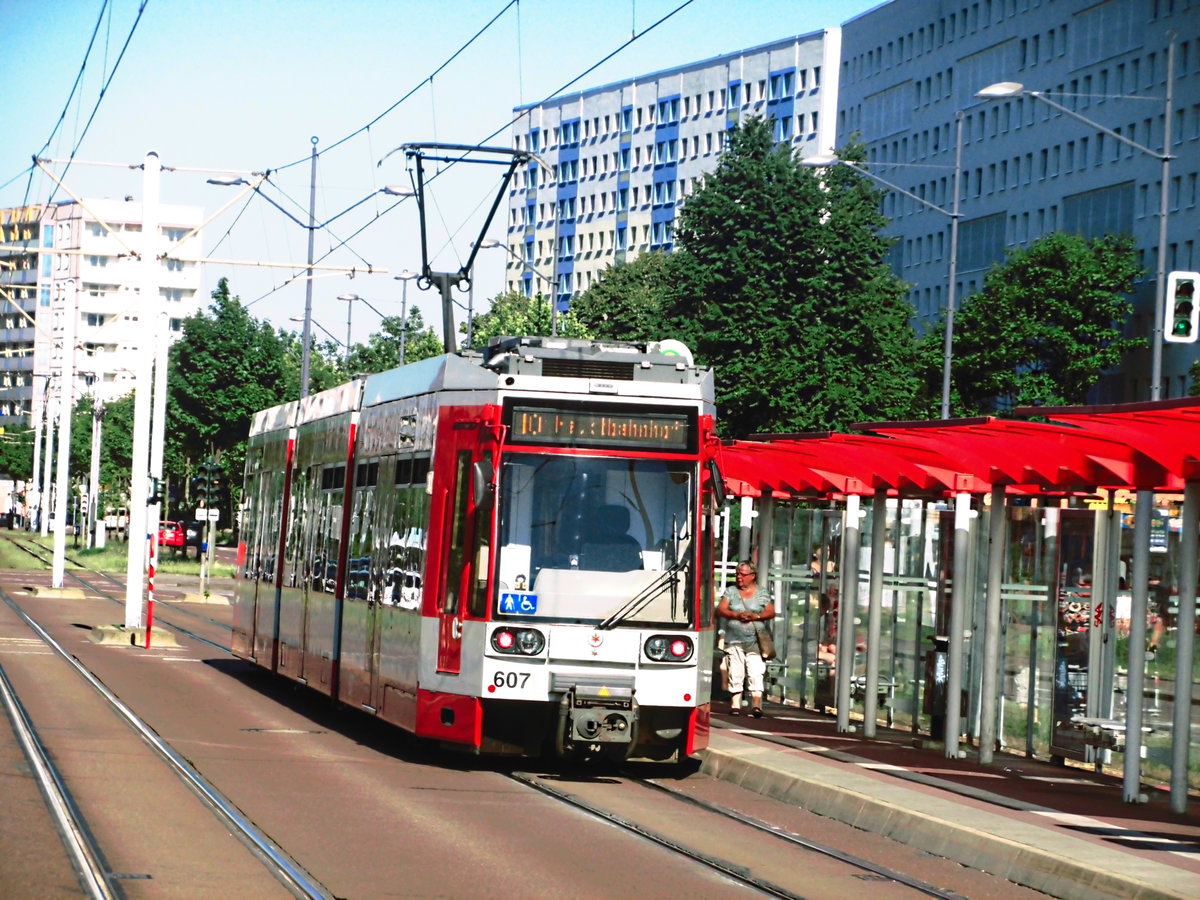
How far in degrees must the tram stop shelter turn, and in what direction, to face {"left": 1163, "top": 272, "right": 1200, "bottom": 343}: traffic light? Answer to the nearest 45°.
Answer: approximately 135° to its right

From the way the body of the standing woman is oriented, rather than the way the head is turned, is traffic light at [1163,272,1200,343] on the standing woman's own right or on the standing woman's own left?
on the standing woman's own left

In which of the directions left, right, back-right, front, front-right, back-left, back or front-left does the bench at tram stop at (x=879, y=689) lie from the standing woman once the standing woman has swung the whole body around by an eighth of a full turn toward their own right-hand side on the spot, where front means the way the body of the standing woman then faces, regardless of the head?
back-left

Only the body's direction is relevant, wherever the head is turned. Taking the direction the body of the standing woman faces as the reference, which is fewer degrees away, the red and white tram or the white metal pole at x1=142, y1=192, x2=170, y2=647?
the red and white tram

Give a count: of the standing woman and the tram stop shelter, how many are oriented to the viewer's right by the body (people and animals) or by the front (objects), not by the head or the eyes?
0

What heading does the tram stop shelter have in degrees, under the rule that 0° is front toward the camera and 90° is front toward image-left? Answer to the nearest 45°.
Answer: approximately 45°

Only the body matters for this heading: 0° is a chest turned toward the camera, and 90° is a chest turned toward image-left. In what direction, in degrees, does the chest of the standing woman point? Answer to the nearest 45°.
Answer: approximately 0°
